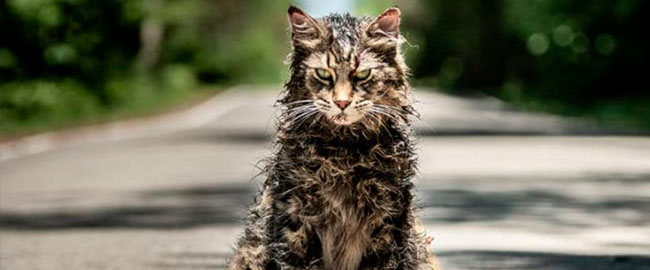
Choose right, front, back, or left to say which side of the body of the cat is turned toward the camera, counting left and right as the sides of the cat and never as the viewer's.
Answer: front
